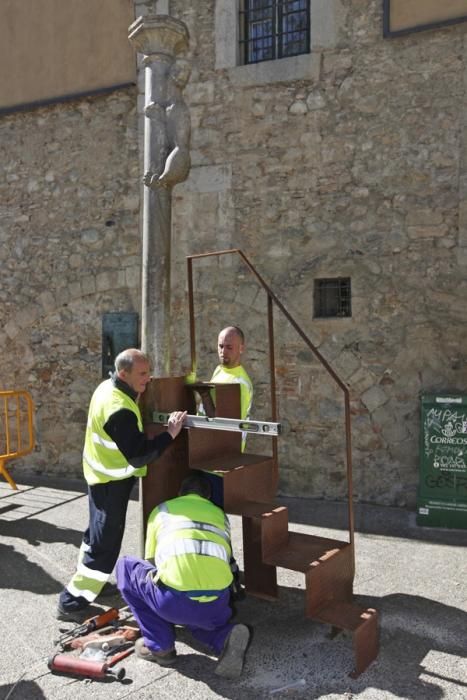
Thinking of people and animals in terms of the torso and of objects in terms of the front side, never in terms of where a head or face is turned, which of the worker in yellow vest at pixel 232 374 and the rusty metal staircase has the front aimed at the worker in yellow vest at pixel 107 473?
the worker in yellow vest at pixel 232 374

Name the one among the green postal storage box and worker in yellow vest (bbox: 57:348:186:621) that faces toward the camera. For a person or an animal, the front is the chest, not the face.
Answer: the green postal storage box

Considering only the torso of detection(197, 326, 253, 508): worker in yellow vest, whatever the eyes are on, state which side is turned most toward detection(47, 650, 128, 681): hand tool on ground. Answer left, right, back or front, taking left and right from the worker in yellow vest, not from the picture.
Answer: front

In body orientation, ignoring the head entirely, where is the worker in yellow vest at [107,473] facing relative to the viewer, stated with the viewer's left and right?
facing to the right of the viewer

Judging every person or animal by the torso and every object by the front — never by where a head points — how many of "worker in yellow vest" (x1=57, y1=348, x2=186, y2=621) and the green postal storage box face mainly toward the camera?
1

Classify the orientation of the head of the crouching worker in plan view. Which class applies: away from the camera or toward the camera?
away from the camera

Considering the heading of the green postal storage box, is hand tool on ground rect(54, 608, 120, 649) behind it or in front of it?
in front

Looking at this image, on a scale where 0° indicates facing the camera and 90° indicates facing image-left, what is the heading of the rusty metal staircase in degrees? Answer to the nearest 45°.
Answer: approximately 315°

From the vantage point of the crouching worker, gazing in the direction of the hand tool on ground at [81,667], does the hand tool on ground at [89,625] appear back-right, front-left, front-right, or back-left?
front-right

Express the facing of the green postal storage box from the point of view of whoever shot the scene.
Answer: facing the viewer

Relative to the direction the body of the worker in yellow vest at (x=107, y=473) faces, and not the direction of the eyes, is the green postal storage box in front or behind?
in front

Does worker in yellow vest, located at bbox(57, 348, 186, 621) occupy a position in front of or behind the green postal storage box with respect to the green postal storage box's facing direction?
in front

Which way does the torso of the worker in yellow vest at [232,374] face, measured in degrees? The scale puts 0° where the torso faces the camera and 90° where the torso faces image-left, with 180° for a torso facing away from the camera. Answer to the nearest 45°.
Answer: approximately 45°
